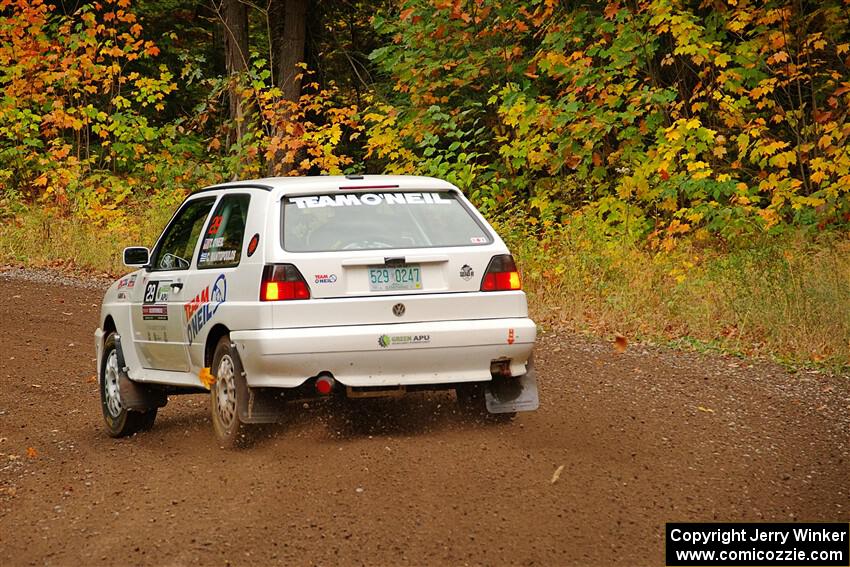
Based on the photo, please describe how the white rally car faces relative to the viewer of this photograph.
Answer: facing away from the viewer and to the left of the viewer
